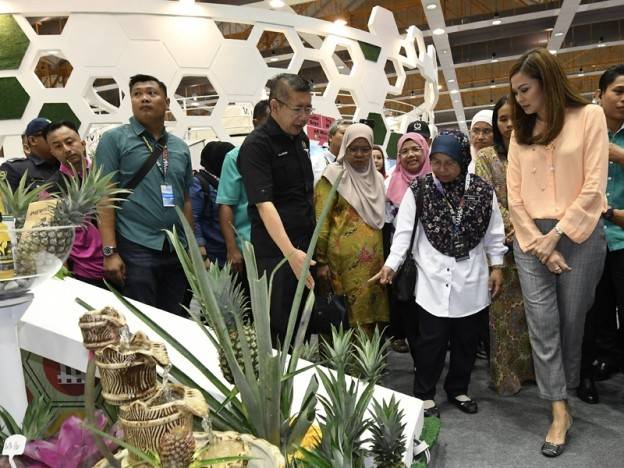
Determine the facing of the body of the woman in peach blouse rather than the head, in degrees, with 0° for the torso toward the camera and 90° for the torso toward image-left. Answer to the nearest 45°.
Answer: approximately 45°

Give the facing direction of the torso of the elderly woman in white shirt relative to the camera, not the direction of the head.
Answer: toward the camera

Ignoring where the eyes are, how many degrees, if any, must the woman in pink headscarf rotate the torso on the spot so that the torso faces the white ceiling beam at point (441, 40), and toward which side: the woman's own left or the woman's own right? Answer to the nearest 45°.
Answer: approximately 180°

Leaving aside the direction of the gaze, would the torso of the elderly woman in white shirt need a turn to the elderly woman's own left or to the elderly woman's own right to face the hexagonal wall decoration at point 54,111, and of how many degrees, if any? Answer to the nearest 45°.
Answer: approximately 135° to the elderly woman's own right

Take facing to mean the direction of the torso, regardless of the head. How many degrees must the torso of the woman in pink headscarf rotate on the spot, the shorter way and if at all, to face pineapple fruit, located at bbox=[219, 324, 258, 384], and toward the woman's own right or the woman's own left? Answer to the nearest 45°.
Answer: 0° — they already face it

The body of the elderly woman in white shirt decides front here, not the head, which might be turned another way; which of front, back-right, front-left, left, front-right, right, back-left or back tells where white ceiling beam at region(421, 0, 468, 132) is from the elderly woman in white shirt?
back

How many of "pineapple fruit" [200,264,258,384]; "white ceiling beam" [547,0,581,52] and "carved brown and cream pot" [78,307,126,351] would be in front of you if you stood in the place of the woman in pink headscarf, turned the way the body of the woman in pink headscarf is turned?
2

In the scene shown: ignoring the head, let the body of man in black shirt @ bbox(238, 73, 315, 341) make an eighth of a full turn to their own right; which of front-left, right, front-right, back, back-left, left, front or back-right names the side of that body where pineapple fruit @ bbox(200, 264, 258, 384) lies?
front

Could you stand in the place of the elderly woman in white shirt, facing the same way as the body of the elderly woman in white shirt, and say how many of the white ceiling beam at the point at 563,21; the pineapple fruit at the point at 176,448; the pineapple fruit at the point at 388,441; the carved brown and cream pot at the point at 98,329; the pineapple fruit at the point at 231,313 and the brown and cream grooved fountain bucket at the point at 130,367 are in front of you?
5

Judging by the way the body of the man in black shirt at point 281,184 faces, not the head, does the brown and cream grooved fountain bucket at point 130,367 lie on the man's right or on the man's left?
on the man's right

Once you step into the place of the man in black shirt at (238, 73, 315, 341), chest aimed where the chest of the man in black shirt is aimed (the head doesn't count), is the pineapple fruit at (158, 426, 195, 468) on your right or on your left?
on your right
